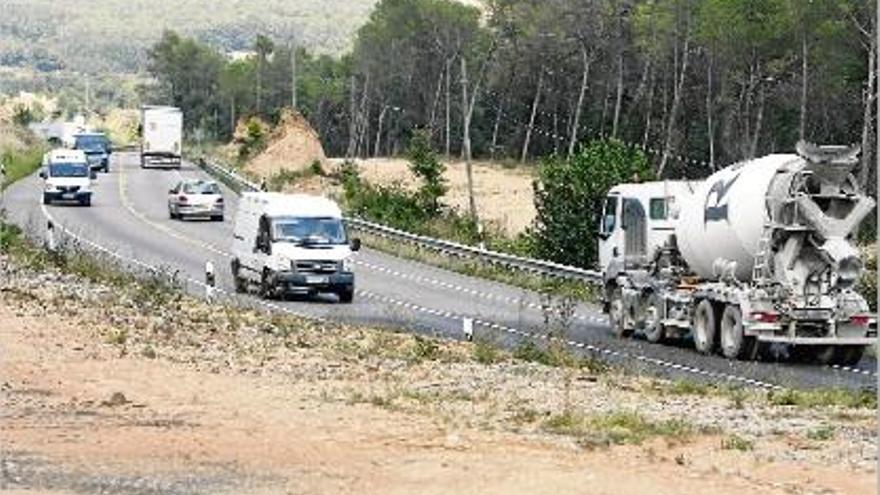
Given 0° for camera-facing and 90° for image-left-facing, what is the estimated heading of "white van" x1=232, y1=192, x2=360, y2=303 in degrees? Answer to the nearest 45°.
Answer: approximately 315°

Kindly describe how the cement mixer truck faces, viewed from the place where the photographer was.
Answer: facing away from the viewer and to the left of the viewer

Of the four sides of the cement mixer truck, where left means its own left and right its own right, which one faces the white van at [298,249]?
front

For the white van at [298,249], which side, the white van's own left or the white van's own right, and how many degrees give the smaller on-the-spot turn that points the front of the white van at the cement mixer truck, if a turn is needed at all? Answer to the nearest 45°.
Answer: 0° — it already faces it

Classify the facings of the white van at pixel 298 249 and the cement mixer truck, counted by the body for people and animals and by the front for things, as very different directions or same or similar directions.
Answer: very different directions
